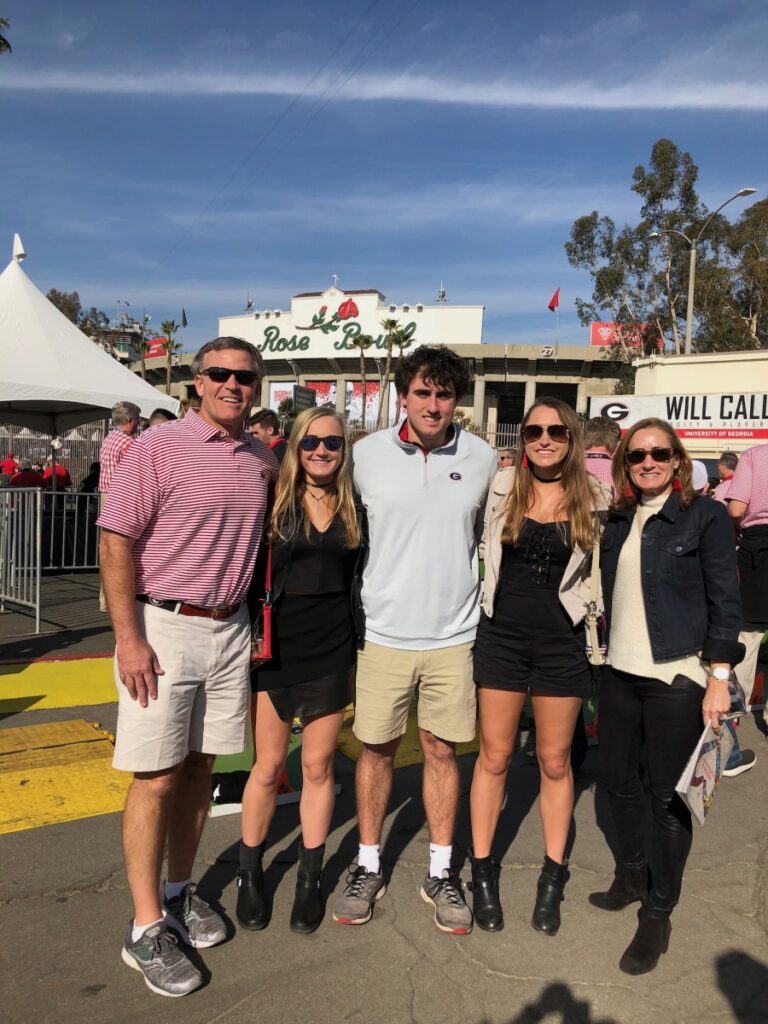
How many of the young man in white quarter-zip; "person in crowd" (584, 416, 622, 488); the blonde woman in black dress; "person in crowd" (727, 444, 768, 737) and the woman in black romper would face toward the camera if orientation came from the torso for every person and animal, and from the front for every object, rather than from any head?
3

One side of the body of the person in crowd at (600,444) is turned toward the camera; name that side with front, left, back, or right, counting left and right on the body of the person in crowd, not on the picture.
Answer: back

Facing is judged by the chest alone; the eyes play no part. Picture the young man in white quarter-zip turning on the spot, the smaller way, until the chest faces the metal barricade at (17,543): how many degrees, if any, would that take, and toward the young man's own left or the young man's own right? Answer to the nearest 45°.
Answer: approximately 135° to the young man's own right

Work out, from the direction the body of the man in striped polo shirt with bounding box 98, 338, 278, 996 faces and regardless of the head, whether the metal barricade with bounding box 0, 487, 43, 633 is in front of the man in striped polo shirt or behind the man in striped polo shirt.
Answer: behind

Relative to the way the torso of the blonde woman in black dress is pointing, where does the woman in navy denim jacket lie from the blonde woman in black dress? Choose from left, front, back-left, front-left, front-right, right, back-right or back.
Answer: left

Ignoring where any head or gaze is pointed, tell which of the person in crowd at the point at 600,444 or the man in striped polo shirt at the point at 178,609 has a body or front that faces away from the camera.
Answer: the person in crowd

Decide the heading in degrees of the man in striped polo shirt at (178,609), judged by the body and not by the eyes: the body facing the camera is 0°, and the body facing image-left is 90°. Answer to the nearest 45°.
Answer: approximately 315°

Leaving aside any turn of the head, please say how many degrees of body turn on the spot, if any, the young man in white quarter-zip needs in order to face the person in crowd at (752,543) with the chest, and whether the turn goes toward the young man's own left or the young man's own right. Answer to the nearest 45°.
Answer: approximately 135° to the young man's own left

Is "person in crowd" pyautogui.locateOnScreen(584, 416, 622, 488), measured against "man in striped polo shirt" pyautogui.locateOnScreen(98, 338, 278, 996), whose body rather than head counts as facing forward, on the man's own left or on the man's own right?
on the man's own left

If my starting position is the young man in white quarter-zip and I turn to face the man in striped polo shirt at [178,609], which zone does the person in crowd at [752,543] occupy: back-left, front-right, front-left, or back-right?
back-right
